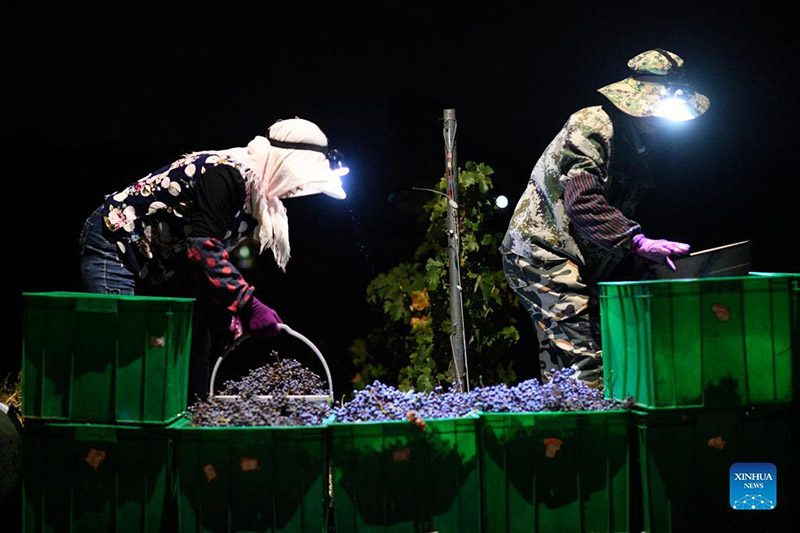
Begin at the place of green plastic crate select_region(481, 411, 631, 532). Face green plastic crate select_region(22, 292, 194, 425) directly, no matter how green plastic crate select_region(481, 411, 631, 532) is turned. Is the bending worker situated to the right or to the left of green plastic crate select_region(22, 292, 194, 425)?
right

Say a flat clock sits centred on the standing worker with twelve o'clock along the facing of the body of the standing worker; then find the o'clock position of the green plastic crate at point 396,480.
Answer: The green plastic crate is roughly at 4 o'clock from the standing worker.

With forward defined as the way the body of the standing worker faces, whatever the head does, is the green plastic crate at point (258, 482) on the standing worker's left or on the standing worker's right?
on the standing worker's right

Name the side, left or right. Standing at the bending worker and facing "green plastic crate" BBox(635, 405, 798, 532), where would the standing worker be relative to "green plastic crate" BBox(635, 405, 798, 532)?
left

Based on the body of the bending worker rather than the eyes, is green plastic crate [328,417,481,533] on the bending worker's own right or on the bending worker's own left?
on the bending worker's own right

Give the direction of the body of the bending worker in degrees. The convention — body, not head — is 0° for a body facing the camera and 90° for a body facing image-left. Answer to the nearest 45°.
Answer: approximately 270°

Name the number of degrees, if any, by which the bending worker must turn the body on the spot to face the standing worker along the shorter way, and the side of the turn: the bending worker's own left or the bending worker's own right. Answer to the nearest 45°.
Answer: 0° — they already face them

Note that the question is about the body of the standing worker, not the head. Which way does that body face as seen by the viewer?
to the viewer's right

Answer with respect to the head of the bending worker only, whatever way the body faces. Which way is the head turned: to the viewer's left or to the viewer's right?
to the viewer's right

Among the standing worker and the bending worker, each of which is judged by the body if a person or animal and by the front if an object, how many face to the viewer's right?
2
